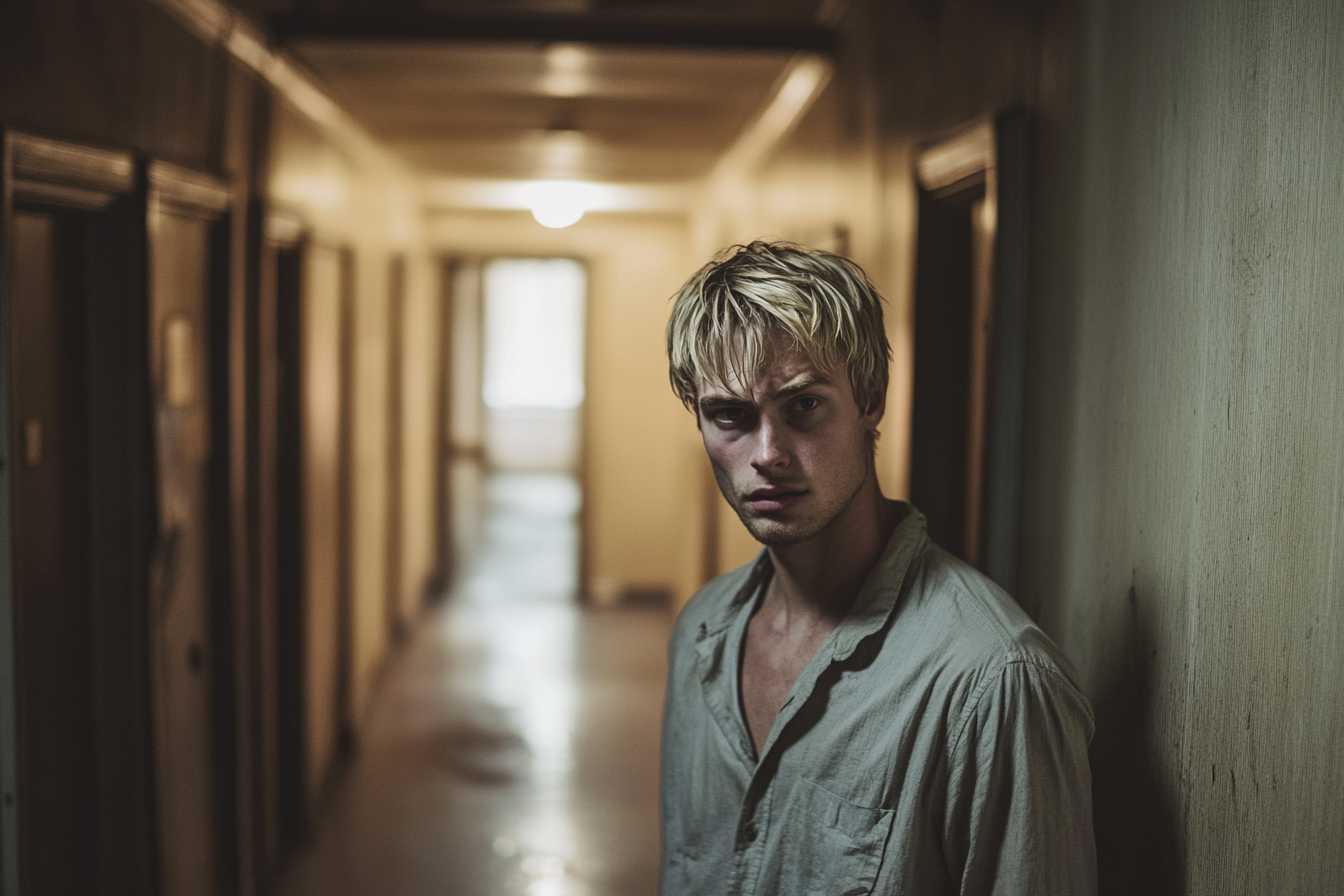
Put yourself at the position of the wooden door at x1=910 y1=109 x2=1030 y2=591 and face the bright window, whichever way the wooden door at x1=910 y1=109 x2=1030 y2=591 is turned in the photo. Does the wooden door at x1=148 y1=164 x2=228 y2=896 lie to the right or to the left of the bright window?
left

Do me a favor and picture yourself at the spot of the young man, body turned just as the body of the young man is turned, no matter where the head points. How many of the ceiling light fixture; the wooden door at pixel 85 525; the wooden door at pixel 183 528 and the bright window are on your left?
0

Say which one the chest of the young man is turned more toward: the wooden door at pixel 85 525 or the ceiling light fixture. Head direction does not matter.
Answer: the wooden door

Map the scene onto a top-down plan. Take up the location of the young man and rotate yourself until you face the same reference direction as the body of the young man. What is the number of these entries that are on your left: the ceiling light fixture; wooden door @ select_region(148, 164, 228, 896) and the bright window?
0

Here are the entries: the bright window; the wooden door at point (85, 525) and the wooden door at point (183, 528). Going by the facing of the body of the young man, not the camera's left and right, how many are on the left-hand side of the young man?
0

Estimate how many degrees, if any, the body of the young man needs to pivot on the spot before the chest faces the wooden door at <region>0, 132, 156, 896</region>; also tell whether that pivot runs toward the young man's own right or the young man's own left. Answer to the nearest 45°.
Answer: approximately 90° to the young man's own right

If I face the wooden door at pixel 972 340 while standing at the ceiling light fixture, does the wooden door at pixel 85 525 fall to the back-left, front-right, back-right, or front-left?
front-right

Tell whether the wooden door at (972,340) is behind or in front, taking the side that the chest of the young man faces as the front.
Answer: behind

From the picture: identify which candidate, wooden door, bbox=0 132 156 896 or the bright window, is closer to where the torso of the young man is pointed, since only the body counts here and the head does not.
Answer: the wooden door

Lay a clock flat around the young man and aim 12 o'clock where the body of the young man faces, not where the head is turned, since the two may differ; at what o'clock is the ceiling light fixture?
The ceiling light fixture is roughly at 4 o'clock from the young man.

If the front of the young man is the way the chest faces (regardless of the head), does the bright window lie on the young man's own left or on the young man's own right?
on the young man's own right

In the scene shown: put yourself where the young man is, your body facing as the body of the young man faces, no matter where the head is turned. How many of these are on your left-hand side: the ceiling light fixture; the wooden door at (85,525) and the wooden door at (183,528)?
0

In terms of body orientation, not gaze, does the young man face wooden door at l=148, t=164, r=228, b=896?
no

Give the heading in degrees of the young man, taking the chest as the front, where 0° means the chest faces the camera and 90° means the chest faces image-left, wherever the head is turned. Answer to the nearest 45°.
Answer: approximately 45°

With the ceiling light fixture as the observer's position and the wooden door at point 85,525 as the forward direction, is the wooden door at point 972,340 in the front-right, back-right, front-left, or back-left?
front-left
